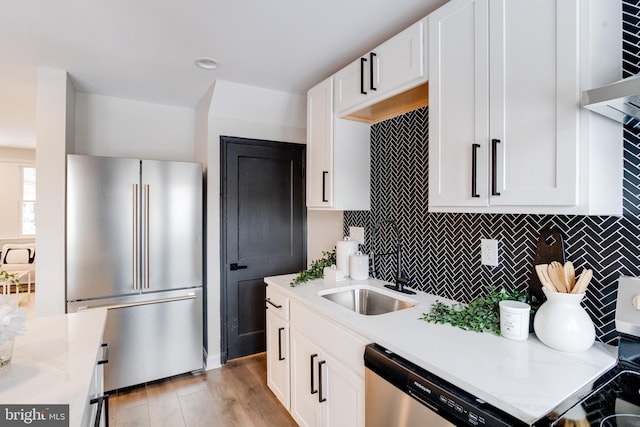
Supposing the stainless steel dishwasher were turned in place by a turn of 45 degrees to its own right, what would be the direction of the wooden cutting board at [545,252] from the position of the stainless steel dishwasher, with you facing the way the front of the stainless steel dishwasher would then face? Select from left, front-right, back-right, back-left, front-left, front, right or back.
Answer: back-right

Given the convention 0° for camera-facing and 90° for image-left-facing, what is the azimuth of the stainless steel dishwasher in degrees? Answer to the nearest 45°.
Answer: approximately 45°

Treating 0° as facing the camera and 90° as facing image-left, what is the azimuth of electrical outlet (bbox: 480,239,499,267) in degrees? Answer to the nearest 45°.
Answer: approximately 45°

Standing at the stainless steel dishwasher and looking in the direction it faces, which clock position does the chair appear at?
The chair is roughly at 2 o'clock from the stainless steel dishwasher.

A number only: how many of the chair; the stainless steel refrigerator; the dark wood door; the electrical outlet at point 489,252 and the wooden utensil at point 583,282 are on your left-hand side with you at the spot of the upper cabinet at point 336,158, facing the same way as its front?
2

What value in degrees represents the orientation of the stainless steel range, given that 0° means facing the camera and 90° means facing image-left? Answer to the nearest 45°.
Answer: approximately 45°

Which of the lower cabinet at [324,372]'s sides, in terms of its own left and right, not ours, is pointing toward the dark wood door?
right

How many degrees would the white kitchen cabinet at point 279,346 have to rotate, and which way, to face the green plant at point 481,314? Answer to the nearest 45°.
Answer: approximately 90° to its left

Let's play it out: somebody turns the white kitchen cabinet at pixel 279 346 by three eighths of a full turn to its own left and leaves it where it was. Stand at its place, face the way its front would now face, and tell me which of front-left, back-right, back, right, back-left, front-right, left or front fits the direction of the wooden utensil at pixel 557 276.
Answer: front-right

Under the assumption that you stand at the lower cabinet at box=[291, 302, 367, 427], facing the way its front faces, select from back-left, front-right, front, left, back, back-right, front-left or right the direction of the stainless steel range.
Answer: left

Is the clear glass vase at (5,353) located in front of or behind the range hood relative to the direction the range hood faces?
in front

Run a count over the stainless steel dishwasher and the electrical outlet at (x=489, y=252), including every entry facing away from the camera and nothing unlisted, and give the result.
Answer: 0

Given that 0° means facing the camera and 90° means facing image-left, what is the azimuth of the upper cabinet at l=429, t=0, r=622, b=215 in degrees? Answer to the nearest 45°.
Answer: approximately 45°

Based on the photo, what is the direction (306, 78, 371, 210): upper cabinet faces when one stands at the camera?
facing the viewer and to the left of the viewer

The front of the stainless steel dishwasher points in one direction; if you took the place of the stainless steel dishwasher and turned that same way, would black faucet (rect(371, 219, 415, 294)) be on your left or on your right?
on your right

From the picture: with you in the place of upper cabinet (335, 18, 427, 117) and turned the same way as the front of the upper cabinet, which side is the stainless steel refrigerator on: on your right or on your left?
on your right

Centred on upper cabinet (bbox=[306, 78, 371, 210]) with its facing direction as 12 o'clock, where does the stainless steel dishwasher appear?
The stainless steel dishwasher is roughly at 10 o'clock from the upper cabinet.
